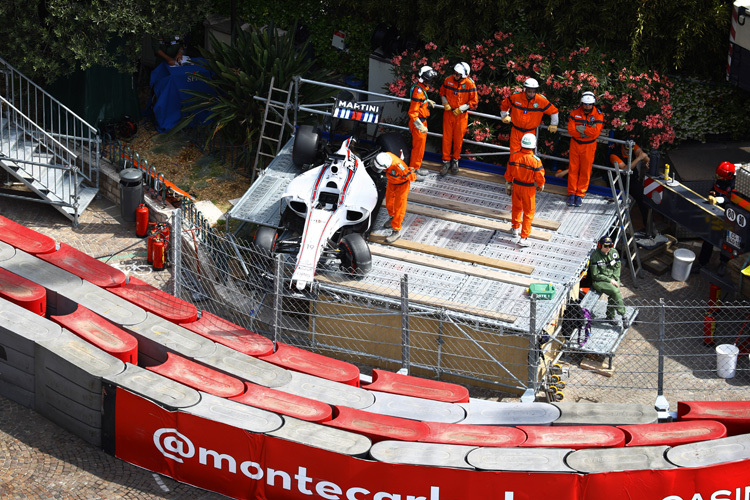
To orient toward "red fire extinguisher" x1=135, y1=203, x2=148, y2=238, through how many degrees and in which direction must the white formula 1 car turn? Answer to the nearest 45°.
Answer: approximately 135° to its right

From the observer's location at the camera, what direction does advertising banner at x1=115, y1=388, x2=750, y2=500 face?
facing the viewer

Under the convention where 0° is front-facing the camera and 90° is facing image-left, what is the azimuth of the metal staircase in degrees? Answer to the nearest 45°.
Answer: approximately 315°

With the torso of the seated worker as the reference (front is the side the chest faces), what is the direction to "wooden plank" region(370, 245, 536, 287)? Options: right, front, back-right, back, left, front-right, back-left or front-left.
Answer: back-right

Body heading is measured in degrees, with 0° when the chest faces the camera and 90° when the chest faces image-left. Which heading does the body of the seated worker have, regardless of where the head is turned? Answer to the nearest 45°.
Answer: approximately 315°

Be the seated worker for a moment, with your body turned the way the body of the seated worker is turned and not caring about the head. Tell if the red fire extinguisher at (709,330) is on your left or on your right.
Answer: on your left

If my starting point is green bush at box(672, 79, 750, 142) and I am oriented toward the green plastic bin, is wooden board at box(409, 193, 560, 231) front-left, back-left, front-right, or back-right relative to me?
front-right

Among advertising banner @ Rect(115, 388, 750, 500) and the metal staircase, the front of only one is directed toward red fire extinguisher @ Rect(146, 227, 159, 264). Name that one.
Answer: the metal staircase

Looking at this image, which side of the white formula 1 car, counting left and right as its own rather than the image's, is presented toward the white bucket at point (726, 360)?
left

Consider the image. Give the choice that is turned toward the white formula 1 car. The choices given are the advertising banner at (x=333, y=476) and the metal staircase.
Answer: the metal staircase

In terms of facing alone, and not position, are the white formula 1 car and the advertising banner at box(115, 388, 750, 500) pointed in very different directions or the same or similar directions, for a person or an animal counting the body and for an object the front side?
same or similar directions

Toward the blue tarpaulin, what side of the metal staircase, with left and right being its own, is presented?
left

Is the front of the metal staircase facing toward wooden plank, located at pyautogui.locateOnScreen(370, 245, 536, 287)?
yes

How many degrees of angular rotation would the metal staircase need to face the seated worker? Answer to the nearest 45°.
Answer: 0° — it already faces them
